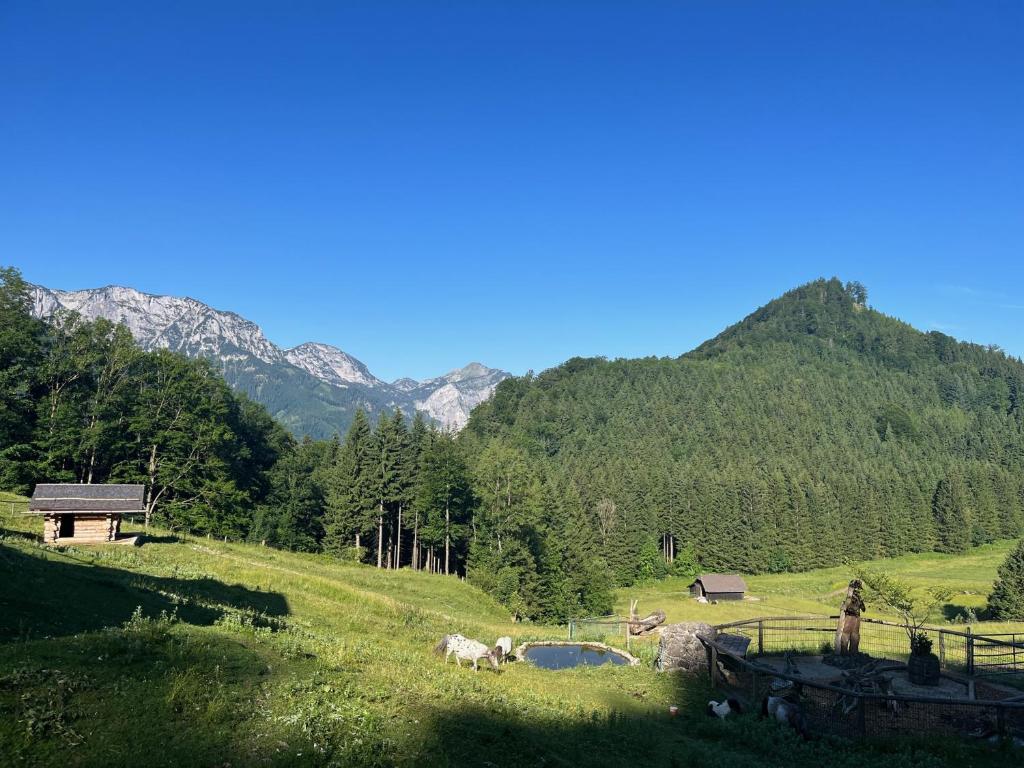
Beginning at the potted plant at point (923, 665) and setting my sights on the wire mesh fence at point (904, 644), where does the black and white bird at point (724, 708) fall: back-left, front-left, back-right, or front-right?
back-left

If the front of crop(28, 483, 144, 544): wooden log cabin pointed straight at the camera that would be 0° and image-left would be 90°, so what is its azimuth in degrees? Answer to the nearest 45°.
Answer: approximately 0°

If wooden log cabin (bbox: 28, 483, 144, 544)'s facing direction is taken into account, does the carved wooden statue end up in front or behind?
in front

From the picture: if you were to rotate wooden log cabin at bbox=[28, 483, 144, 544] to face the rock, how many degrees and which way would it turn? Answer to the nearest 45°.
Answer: approximately 45° to its left

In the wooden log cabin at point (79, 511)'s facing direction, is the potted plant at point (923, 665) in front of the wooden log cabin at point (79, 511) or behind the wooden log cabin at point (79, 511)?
in front

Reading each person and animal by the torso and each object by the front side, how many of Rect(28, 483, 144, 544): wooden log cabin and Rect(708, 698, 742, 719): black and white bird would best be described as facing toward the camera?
1
